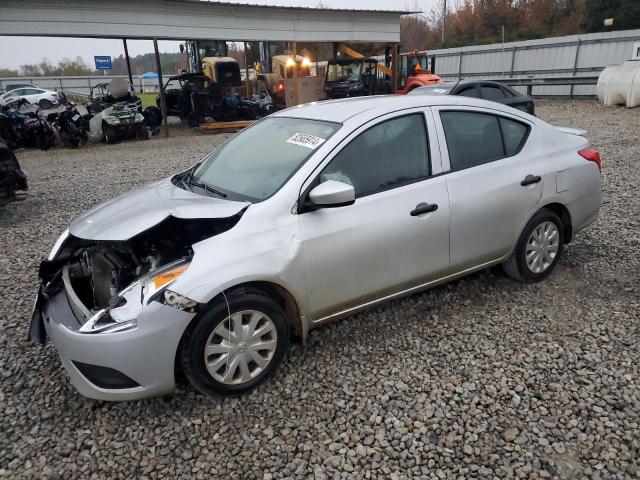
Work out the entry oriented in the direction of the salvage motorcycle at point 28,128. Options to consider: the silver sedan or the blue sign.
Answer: the blue sign

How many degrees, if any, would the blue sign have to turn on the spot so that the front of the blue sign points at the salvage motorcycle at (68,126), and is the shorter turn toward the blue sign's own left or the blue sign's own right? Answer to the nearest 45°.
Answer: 0° — it already faces it

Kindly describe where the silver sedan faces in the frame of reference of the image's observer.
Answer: facing the viewer and to the left of the viewer

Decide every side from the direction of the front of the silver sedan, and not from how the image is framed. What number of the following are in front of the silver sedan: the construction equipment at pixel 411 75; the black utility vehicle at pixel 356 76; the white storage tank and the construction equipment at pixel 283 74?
0

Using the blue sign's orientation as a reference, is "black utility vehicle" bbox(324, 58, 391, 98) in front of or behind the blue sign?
in front

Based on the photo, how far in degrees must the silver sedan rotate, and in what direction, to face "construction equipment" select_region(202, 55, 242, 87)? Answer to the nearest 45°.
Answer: approximately 135° to its right

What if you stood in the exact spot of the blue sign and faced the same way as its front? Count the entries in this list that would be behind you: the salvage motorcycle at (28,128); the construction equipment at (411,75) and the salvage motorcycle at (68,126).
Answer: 0

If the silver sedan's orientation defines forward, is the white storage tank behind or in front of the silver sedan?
behind

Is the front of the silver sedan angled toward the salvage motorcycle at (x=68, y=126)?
no

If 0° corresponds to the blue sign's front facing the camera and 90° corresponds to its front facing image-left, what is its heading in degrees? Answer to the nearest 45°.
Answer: approximately 0°

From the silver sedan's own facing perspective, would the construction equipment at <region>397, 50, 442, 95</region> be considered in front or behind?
behind

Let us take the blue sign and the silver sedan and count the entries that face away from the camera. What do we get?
0

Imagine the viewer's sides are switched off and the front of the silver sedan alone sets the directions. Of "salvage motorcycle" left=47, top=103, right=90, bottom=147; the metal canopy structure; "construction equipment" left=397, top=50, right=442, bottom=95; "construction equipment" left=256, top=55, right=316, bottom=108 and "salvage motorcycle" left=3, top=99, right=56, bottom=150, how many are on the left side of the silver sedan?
0

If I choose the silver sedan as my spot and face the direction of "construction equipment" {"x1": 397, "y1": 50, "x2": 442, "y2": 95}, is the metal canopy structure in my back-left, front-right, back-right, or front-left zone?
front-left

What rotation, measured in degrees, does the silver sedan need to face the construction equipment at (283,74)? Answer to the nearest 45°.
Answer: approximately 135° to its right

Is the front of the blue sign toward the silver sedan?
yes

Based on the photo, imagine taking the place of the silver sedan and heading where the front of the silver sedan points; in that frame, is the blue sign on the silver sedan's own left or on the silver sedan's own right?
on the silver sedan's own right
